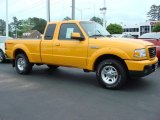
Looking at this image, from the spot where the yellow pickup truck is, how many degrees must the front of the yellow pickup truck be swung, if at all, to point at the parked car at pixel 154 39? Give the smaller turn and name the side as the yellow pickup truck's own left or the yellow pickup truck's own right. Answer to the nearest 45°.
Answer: approximately 90° to the yellow pickup truck's own left
